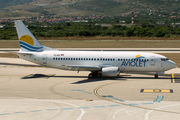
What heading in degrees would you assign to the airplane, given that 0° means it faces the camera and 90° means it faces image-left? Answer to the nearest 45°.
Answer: approximately 270°
